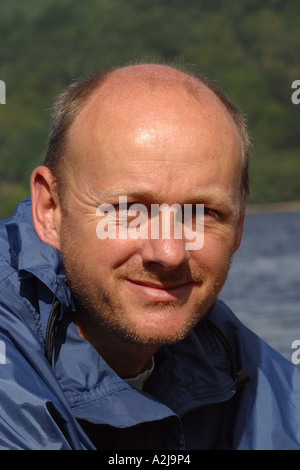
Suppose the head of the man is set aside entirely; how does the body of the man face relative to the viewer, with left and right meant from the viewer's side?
facing the viewer and to the right of the viewer
